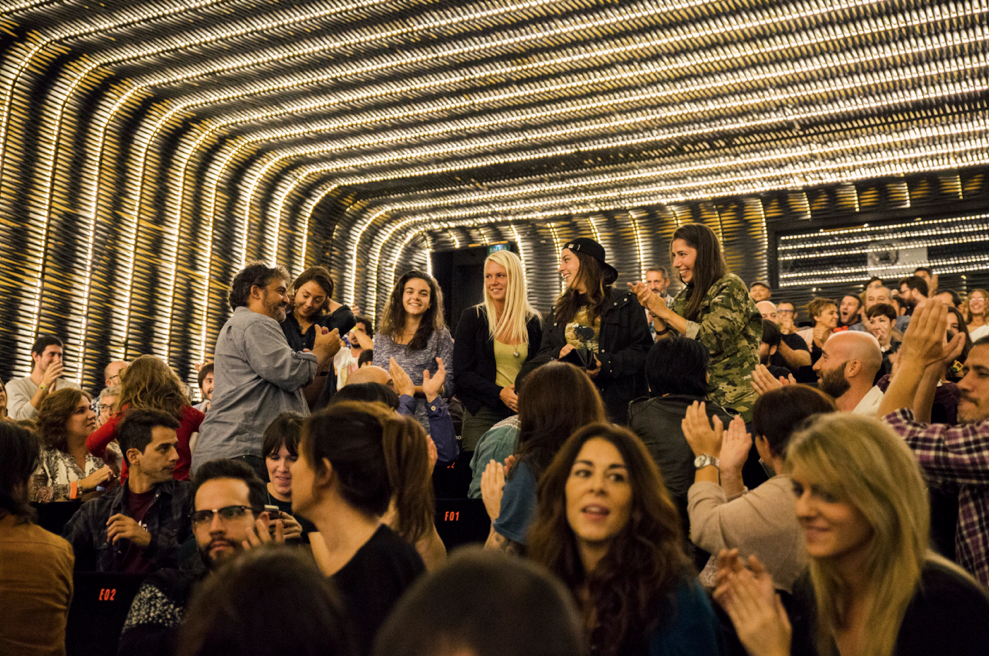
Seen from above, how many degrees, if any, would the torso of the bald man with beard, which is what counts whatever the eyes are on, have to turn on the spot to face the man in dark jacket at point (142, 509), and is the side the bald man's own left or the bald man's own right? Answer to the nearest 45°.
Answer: approximately 45° to the bald man's own left

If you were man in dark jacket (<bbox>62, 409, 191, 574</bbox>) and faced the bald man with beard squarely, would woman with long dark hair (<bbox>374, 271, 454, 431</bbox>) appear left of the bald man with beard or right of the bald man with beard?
left

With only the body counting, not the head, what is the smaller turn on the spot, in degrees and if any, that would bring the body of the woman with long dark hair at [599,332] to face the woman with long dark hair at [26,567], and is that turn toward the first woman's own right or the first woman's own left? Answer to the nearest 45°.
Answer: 0° — they already face them

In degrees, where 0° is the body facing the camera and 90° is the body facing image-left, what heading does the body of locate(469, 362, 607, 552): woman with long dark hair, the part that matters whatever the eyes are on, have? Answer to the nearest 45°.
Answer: approximately 135°

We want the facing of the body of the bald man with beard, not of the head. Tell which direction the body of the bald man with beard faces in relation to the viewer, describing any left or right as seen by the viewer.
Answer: facing to the left of the viewer

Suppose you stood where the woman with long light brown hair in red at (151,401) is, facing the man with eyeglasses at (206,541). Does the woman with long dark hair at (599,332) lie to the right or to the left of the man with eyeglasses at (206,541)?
left

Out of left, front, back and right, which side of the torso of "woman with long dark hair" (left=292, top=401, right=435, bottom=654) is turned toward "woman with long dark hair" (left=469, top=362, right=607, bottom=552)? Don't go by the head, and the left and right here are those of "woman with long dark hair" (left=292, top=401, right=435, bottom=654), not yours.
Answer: right

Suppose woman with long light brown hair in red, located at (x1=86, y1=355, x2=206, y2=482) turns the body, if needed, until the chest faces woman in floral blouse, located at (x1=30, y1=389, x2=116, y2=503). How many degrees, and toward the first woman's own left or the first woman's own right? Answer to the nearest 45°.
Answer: approximately 45° to the first woman's own left

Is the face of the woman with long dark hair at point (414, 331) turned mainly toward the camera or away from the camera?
toward the camera

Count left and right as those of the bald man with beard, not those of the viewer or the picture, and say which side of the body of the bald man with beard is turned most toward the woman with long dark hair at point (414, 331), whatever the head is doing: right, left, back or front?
front

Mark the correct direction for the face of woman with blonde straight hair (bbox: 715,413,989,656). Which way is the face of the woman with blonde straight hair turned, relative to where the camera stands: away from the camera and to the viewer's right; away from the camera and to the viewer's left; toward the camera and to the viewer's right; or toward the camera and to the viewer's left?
toward the camera and to the viewer's left

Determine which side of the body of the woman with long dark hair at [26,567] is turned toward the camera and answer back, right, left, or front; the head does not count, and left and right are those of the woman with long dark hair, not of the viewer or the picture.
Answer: back

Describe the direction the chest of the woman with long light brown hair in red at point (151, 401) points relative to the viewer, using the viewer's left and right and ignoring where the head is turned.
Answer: facing away from the viewer

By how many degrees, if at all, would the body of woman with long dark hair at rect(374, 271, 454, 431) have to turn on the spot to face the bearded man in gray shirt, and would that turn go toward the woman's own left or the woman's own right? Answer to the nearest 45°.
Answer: approximately 45° to the woman's own right
